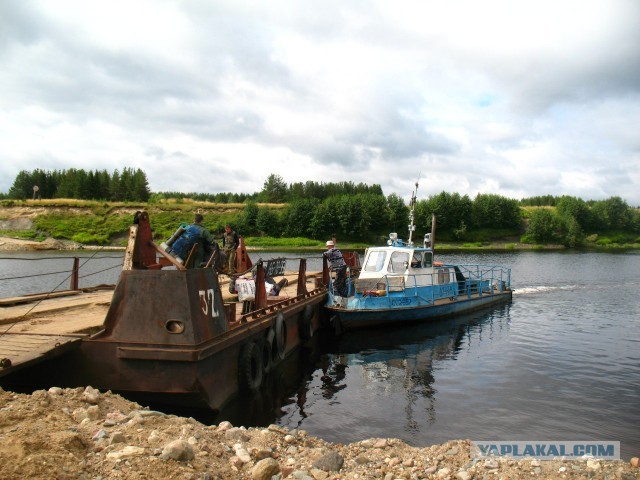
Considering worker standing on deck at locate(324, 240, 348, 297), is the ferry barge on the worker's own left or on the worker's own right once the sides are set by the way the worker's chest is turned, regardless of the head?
on the worker's own left

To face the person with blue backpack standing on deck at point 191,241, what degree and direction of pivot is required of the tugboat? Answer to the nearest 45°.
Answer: approximately 45° to its left

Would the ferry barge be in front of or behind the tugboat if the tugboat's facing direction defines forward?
in front

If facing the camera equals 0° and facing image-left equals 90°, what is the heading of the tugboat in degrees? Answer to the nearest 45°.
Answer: approximately 45°

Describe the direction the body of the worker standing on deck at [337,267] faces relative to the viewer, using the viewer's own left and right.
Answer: facing to the left of the viewer
